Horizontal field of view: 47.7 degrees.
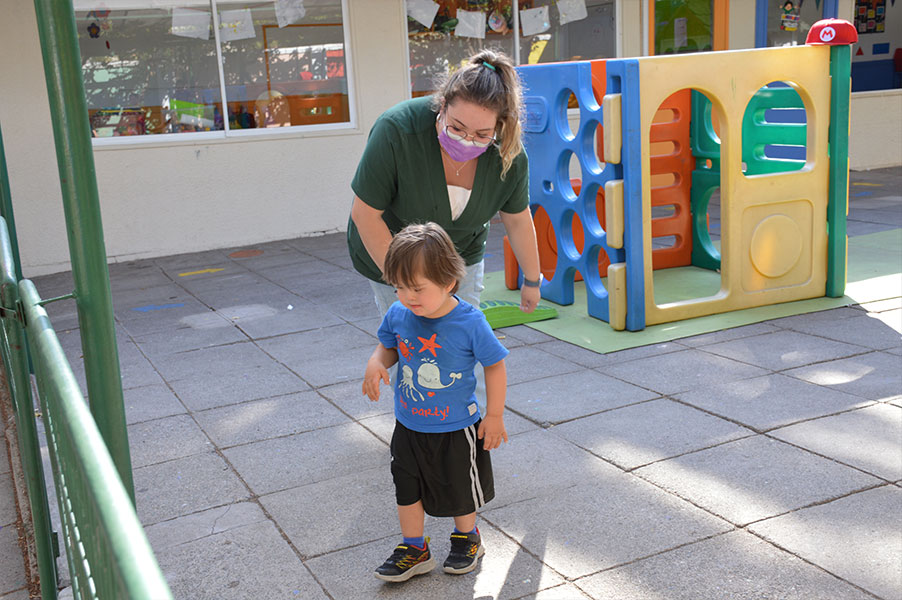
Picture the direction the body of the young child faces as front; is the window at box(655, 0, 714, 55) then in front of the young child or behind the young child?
behind

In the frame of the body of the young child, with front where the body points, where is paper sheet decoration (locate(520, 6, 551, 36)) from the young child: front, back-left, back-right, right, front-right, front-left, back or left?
back-right

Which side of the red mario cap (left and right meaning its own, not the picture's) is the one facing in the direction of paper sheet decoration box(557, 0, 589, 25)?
right

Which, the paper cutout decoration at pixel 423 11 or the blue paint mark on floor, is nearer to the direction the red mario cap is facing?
the blue paint mark on floor

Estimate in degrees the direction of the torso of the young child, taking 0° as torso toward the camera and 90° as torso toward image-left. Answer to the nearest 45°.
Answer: approximately 45°

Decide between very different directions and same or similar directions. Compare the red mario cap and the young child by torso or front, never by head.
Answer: same or similar directions

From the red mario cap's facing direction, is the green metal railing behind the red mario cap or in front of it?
in front

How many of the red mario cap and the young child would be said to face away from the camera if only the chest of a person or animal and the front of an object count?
0

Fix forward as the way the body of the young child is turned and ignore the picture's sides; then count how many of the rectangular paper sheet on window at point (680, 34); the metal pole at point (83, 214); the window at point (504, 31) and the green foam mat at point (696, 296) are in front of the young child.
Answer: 1

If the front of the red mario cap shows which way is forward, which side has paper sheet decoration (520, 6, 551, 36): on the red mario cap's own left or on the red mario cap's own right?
on the red mario cap's own right

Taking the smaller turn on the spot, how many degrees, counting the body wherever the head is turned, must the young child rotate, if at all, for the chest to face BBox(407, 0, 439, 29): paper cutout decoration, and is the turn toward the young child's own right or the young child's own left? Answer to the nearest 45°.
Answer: approximately 135° to the young child's own right

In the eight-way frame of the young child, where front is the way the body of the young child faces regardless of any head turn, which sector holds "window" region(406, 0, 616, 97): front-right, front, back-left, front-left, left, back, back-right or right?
back-right

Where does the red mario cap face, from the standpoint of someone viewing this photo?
facing the viewer and to the left of the viewer

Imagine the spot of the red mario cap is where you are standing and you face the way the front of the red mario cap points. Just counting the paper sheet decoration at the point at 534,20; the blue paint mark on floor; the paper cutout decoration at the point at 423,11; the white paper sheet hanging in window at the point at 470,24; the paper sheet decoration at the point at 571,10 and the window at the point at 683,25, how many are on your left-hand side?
0

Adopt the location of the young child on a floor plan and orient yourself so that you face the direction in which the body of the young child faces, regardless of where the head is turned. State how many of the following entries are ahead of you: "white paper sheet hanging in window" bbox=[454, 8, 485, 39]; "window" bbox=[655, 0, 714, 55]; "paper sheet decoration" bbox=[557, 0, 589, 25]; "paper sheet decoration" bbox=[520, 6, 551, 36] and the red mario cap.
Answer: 0

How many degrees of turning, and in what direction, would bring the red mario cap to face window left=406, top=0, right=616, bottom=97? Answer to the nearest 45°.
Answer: approximately 90° to its right
